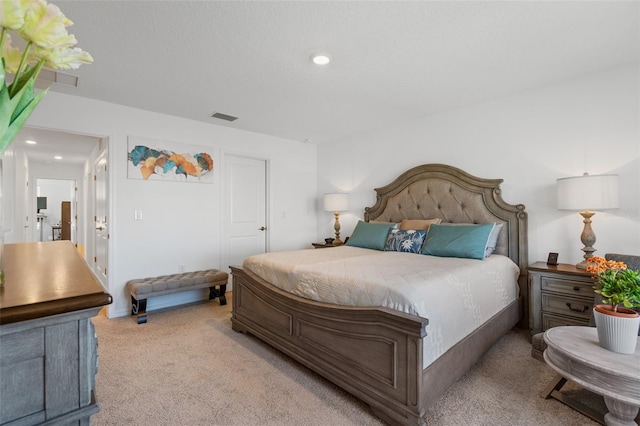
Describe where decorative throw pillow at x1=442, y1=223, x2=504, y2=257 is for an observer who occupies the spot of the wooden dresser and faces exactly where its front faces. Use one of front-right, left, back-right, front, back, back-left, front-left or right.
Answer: front

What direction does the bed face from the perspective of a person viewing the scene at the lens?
facing the viewer and to the left of the viewer

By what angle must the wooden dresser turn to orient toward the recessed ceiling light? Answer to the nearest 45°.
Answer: approximately 45° to its left

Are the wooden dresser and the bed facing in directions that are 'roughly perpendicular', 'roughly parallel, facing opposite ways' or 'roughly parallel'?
roughly parallel, facing opposite ways

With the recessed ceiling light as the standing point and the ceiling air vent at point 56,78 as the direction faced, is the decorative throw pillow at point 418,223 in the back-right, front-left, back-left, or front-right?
back-right

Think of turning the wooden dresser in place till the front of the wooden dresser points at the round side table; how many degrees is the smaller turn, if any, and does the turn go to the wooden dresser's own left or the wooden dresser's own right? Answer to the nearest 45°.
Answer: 0° — it already faces it

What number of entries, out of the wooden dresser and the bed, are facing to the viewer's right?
1

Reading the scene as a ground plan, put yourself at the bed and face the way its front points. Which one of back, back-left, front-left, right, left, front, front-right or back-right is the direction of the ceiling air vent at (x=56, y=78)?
front-right

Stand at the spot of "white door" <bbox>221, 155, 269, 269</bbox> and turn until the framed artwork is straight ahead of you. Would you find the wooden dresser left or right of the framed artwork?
left

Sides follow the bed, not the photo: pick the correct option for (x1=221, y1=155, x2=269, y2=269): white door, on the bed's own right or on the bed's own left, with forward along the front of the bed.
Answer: on the bed's own right
